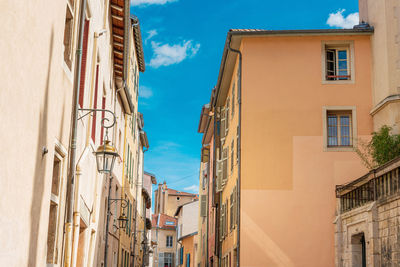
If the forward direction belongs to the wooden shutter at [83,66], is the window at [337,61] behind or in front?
in front

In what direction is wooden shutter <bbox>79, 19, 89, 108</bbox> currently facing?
to the viewer's right

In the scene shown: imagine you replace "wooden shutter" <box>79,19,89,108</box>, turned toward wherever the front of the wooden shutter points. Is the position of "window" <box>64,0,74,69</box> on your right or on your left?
on your right
